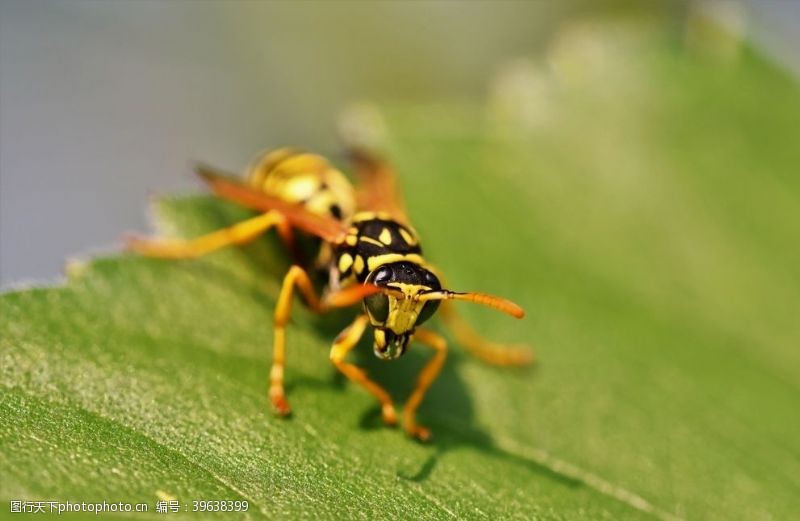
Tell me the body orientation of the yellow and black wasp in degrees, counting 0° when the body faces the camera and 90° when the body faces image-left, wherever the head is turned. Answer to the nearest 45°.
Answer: approximately 315°
